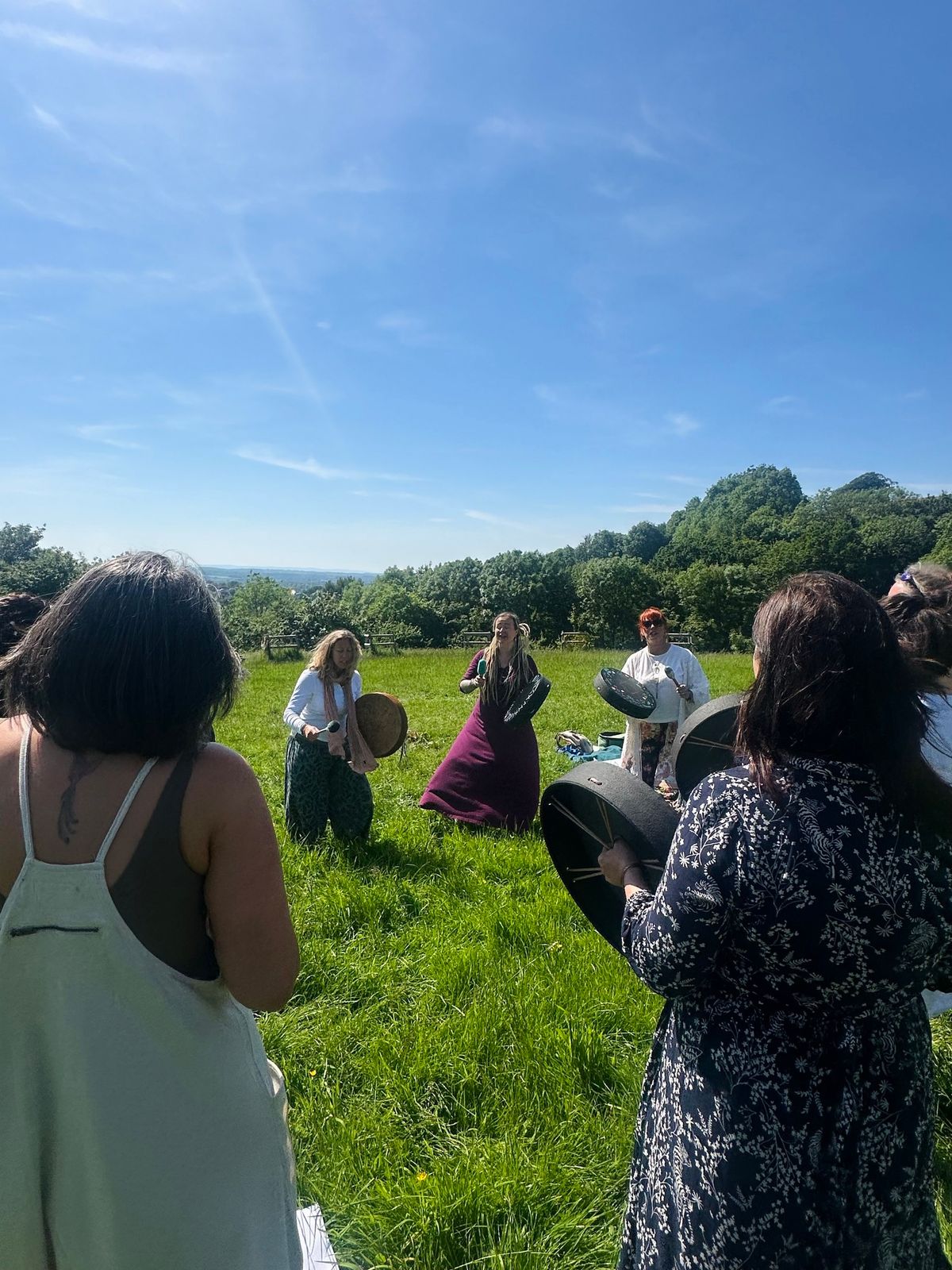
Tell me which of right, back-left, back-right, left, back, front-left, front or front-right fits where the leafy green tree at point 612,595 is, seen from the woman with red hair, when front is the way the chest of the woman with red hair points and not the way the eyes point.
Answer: back

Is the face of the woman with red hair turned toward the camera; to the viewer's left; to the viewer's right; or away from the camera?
toward the camera

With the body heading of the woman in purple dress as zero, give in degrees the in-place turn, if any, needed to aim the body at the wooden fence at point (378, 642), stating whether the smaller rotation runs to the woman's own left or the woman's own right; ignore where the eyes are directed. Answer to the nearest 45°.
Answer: approximately 180°

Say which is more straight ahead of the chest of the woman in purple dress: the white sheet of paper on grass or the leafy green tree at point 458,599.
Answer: the white sheet of paper on grass

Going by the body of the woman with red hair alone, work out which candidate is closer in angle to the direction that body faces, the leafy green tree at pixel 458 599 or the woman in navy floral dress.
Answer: the woman in navy floral dress

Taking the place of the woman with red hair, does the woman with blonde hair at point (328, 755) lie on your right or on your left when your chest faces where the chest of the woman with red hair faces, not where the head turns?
on your right

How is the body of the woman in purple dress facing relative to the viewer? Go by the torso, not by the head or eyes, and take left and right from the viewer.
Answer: facing the viewer

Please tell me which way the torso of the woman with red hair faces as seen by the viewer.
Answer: toward the camera

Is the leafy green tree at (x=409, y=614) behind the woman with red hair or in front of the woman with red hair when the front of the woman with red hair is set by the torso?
behind

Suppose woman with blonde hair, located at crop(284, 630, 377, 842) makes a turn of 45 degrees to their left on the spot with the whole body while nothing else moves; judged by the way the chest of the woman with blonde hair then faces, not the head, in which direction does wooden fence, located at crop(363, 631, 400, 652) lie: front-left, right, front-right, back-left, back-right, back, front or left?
left

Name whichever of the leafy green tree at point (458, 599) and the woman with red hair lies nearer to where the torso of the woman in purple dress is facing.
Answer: the woman with red hair

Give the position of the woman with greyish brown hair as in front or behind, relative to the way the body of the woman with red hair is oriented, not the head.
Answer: in front

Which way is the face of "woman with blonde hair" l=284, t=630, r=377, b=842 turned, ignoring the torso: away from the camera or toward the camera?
toward the camera

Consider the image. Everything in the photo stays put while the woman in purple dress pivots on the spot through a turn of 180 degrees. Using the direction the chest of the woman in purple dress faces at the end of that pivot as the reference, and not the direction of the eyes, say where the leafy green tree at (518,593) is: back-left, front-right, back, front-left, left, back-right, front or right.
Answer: front

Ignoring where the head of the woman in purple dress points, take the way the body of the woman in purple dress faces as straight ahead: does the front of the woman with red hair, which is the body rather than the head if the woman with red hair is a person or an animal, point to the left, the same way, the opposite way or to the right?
the same way

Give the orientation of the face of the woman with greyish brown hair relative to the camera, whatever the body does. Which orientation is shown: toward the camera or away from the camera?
away from the camera

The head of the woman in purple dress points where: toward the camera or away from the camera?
toward the camera
